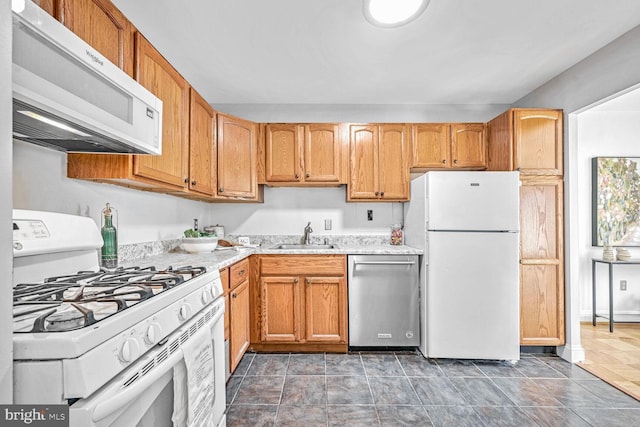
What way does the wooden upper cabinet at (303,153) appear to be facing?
toward the camera

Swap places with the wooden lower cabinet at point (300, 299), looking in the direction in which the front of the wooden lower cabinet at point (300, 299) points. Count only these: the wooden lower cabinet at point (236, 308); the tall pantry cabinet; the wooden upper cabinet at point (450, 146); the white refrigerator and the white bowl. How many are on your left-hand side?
3

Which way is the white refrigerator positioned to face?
toward the camera

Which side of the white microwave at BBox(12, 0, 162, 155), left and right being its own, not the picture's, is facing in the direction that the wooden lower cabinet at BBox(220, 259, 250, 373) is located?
left

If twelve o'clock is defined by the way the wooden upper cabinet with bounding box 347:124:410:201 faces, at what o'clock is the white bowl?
The white bowl is roughly at 2 o'clock from the wooden upper cabinet.

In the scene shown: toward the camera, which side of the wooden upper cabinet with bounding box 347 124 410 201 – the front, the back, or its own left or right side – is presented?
front

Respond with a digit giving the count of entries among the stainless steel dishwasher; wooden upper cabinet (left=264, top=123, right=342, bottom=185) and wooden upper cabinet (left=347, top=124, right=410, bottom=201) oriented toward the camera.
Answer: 3

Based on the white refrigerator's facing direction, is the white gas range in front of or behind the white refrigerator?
in front

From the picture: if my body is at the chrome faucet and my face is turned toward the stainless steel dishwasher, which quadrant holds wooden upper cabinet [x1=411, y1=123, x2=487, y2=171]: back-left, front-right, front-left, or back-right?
front-left

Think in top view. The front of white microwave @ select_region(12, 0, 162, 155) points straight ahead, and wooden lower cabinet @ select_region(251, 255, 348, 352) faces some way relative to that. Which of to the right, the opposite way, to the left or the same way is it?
to the right

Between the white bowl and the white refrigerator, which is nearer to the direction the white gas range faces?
the white refrigerator

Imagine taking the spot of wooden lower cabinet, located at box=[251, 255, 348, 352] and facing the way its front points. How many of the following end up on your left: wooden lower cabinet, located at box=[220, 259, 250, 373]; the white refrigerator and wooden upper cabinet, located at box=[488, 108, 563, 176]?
2

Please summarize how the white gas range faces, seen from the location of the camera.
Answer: facing the viewer and to the right of the viewer

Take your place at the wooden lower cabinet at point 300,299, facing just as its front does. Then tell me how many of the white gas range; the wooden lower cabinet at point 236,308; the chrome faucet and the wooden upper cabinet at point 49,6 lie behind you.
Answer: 1

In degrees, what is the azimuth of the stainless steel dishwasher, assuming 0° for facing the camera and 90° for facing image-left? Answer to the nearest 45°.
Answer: approximately 0°

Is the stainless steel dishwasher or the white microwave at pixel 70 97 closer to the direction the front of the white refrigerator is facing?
the white microwave
